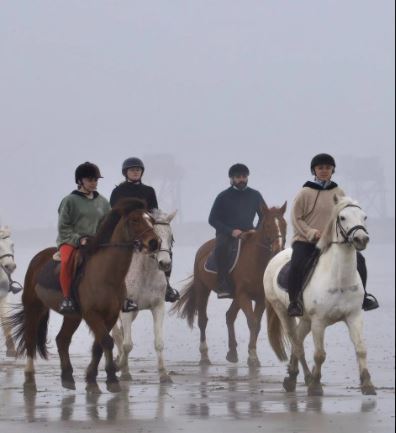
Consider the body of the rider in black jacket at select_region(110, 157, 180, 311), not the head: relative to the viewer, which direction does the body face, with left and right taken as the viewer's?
facing the viewer

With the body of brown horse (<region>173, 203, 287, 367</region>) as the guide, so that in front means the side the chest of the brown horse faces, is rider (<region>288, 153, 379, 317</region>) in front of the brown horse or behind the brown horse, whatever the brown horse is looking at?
in front

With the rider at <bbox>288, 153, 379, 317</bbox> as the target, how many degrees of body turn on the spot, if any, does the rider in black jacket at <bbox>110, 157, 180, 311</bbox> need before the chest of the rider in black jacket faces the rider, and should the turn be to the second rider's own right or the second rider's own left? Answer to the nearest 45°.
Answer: approximately 45° to the second rider's own left

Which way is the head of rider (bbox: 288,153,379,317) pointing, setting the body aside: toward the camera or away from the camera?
toward the camera

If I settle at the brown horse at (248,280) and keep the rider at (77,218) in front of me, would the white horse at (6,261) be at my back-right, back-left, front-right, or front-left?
front-right

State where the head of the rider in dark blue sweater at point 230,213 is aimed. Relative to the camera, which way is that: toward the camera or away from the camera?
toward the camera

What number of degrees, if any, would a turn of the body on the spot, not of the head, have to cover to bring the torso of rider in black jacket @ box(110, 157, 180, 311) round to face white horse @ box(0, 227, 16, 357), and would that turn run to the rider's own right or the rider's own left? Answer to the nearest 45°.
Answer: approximately 135° to the rider's own right

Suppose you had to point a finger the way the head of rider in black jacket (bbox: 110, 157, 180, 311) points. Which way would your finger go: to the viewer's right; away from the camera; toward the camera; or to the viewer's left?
toward the camera

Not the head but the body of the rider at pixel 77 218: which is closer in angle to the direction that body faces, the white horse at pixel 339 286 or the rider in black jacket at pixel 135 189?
the white horse

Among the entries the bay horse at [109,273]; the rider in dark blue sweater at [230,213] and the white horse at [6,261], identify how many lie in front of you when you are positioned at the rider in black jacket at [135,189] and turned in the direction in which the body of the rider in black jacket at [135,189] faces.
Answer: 1

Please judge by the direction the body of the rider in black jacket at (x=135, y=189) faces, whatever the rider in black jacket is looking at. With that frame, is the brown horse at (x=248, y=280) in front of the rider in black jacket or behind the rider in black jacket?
behind

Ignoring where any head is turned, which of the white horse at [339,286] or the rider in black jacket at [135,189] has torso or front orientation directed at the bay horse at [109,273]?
the rider in black jacket

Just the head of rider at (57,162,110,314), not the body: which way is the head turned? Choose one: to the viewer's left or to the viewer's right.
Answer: to the viewer's right

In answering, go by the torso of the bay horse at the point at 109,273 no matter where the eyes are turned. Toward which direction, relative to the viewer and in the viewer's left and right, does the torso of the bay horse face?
facing the viewer and to the right of the viewer

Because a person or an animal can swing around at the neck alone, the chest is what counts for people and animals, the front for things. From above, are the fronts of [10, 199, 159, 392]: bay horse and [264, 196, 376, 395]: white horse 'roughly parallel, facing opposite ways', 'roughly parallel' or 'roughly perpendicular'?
roughly parallel

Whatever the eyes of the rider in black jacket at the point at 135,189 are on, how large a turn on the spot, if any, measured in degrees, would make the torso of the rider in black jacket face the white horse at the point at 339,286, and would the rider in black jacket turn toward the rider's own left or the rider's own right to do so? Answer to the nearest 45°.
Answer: approximately 45° to the rider's own left

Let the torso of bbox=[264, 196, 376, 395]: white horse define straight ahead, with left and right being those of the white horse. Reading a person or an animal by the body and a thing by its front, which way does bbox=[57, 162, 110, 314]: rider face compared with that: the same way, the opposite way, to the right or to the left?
the same way

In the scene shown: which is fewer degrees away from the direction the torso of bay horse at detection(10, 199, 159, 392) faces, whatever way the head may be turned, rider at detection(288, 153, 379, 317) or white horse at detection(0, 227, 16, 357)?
the rider

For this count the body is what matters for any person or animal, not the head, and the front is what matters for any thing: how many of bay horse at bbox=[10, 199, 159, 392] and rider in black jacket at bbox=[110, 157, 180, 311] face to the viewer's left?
0
